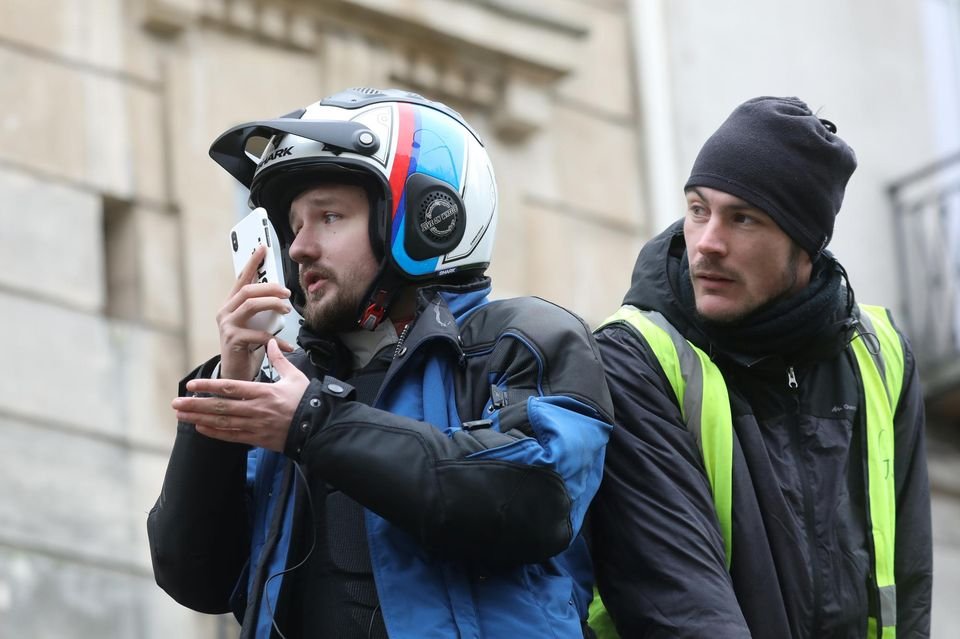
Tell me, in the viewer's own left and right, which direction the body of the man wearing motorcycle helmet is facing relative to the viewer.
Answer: facing the viewer and to the left of the viewer

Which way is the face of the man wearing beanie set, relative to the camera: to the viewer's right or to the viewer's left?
to the viewer's left
